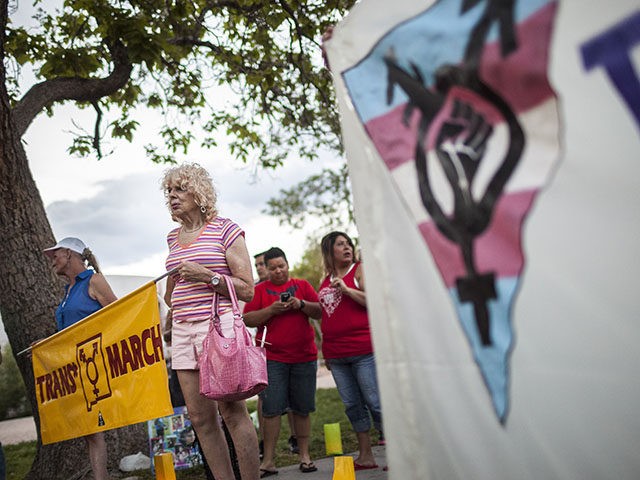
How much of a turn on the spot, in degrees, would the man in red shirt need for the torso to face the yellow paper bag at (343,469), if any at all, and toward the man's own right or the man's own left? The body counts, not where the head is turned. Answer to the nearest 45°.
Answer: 0° — they already face it

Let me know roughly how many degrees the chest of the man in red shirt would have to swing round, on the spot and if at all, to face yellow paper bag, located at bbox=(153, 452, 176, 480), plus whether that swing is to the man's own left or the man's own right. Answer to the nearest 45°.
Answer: approximately 45° to the man's own right

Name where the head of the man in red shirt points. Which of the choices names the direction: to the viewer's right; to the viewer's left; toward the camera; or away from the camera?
toward the camera

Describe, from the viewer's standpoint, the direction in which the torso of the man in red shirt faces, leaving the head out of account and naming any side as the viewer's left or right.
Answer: facing the viewer

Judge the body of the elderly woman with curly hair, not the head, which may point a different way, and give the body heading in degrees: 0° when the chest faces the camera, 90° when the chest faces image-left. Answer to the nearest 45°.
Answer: approximately 45°

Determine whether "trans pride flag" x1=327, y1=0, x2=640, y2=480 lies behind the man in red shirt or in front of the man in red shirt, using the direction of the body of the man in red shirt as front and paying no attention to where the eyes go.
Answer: in front

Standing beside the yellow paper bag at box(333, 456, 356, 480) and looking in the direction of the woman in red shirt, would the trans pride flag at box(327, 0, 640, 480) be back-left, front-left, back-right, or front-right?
back-right

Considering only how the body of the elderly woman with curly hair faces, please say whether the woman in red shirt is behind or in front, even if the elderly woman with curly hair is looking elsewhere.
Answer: behind

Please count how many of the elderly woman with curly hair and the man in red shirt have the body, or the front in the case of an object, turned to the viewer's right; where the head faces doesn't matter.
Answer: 0

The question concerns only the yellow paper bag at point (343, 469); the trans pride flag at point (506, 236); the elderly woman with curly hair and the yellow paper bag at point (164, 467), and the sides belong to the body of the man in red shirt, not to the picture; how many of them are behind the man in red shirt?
0

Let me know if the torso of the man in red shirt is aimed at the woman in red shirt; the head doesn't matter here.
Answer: no
